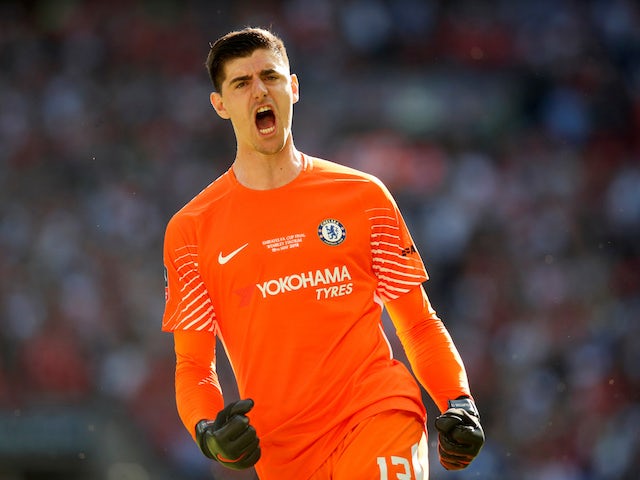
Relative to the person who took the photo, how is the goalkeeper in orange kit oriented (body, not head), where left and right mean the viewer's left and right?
facing the viewer

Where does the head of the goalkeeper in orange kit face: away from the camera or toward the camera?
toward the camera
